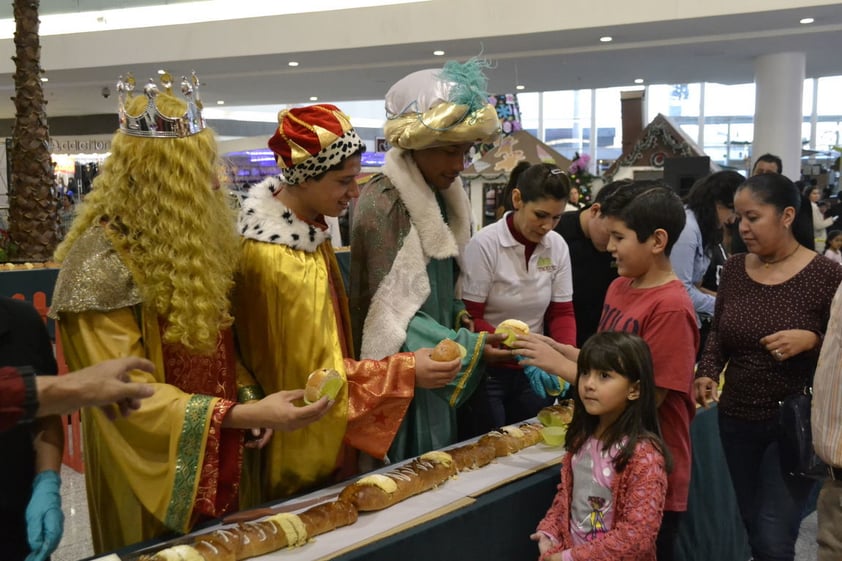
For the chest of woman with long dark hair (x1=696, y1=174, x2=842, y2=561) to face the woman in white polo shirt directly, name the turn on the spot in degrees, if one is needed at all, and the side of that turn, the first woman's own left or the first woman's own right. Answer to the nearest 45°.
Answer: approximately 45° to the first woman's own right

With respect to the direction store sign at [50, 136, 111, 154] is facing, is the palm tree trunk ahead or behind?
ahead

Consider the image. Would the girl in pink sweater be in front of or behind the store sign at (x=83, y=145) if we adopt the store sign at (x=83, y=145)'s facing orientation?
in front

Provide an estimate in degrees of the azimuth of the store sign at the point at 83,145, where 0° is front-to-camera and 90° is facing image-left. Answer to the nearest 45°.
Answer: approximately 0°

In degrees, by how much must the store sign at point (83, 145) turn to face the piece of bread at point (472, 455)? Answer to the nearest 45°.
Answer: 0° — it already faces it

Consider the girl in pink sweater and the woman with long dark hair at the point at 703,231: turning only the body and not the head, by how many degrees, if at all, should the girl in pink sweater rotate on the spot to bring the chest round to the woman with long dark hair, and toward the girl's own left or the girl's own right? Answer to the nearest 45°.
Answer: approximately 135° to the girl's own right

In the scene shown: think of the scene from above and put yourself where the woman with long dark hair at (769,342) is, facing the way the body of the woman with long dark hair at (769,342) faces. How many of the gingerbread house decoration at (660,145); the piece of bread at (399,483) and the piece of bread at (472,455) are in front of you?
2

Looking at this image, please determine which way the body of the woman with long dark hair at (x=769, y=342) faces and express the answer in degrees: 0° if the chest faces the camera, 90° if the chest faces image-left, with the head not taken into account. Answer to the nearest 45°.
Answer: approximately 45°

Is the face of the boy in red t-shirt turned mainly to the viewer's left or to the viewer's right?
to the viewer's left

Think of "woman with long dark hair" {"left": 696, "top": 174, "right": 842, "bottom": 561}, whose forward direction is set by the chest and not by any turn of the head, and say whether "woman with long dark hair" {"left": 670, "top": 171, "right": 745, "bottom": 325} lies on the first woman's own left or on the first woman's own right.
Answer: on the first woman's own right

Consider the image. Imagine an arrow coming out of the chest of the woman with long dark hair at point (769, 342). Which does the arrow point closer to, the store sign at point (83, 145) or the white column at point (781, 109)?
the store sign

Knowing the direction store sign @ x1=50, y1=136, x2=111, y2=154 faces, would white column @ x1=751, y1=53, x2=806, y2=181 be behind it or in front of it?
in front

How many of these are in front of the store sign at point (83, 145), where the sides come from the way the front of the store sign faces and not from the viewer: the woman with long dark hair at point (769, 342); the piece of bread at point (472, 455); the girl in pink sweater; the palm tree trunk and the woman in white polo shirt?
5
